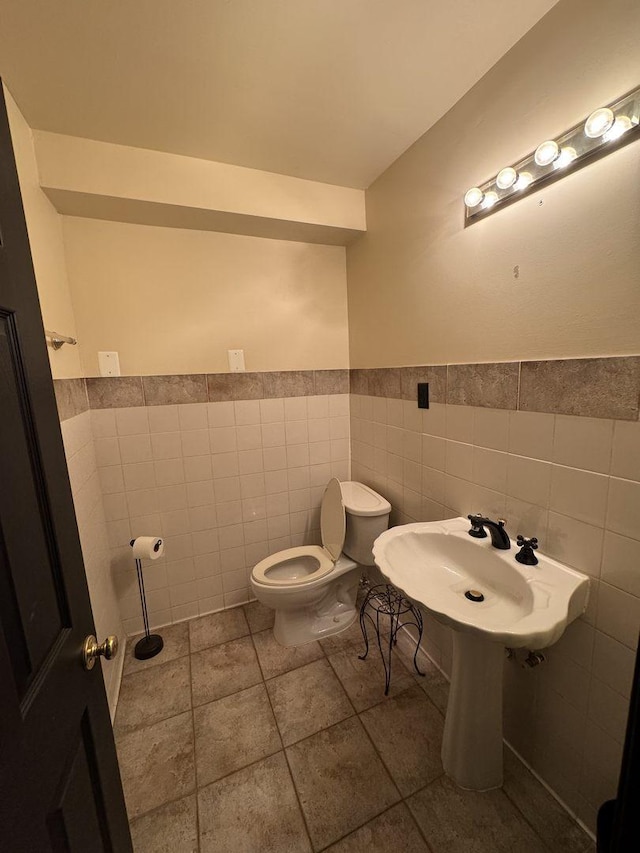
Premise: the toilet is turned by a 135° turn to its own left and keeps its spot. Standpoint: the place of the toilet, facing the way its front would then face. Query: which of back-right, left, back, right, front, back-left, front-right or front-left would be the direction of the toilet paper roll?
back

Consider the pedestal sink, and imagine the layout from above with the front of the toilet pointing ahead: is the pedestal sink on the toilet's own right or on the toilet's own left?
on the toilet's own left

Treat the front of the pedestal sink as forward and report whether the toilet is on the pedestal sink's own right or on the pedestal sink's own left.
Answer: on the pedestal sink's own right

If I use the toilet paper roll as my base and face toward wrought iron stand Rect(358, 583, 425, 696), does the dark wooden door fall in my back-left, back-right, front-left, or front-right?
front-right

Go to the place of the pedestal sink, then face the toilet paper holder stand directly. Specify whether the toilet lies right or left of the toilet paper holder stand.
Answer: right

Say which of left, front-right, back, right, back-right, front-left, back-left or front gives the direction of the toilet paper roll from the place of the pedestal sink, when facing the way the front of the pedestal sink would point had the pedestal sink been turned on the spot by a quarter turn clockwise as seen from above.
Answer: front-left

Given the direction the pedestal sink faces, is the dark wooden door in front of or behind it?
in front

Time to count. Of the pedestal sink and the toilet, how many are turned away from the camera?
0

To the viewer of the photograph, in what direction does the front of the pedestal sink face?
facing the viewer and to the left of the viewer
